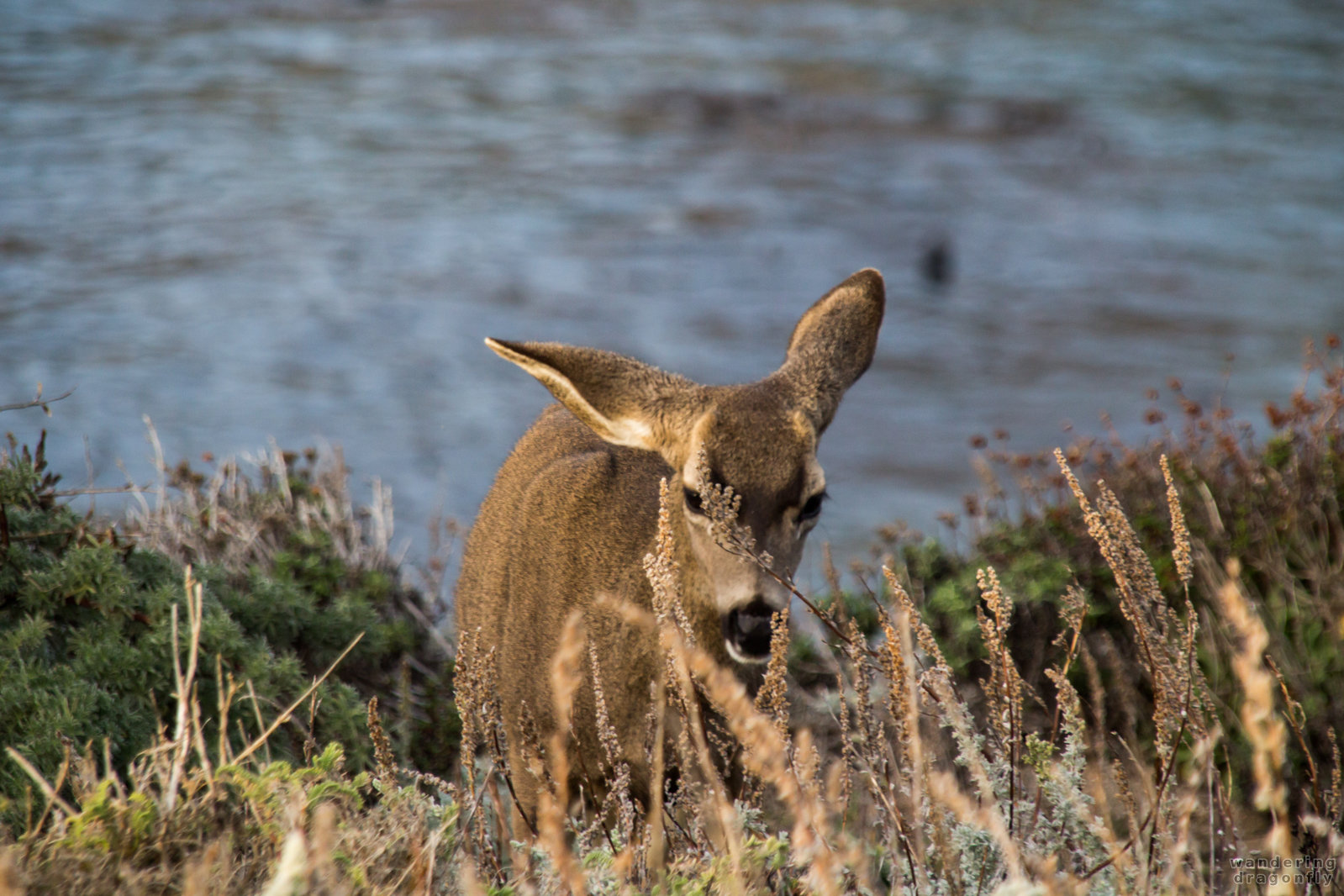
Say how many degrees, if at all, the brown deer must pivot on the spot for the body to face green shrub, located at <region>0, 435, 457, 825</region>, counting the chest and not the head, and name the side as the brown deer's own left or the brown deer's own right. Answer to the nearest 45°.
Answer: approximately 135° to the brown deer's own right

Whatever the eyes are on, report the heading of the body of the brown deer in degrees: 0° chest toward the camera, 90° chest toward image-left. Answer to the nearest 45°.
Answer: approximately 315°
